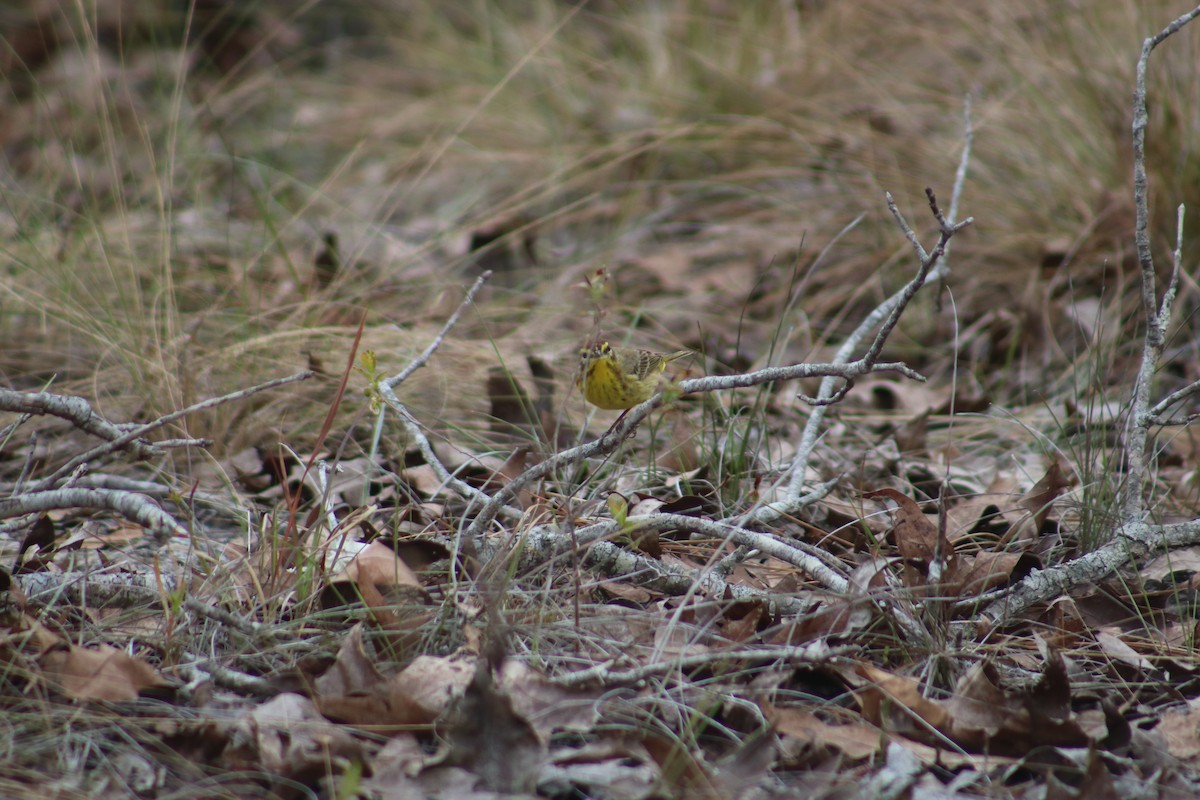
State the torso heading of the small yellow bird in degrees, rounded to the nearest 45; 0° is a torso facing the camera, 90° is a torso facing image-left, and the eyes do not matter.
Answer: approximately 45°

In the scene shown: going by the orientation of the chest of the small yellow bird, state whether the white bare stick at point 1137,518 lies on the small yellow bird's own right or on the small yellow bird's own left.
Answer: on the small yellow bird's own left

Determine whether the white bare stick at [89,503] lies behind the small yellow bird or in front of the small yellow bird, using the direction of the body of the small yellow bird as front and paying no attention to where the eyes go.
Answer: in front

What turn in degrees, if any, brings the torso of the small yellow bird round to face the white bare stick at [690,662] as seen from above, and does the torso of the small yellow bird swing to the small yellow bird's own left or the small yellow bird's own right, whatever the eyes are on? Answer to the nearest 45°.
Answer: approximately 45° to the small yellow bird's own left

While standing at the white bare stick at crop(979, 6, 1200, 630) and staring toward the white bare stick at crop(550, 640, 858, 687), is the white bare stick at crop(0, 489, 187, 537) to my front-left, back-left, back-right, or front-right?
front-right

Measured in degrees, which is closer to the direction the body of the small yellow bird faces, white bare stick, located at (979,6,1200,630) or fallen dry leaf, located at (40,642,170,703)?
the fallen dry leaf

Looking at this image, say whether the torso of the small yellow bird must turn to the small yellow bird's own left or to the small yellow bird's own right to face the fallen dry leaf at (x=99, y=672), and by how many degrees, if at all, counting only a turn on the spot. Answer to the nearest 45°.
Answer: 0° — it already faces it
